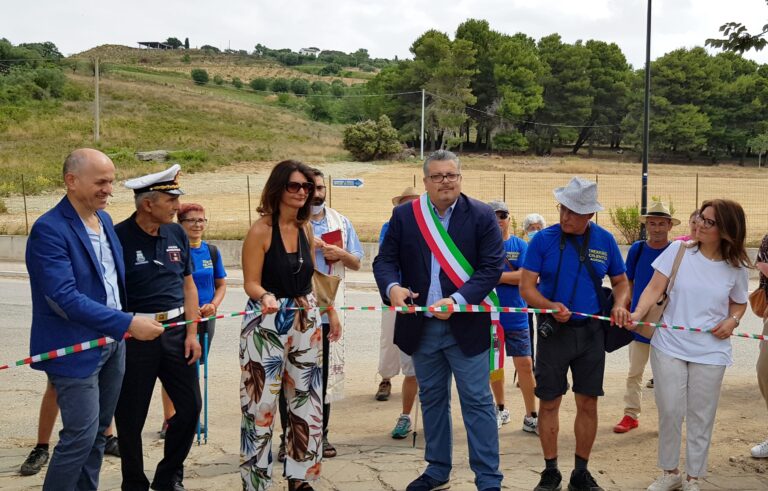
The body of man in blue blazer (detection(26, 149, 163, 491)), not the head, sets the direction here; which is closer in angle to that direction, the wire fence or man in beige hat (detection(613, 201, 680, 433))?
the man in beige hat

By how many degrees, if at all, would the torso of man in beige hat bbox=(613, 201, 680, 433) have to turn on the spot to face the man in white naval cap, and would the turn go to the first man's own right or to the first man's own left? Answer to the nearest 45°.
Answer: approximately 45° to the first man's own right

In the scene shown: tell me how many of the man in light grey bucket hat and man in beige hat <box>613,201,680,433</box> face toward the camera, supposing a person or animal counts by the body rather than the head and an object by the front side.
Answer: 2

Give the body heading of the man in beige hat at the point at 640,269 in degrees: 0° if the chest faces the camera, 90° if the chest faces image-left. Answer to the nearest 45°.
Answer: approximately 0°

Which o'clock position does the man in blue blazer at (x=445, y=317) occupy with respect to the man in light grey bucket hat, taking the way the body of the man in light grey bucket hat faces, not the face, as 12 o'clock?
The man in blue blazer is roughly at 2 o'clock from the man in light grey bucket hat.

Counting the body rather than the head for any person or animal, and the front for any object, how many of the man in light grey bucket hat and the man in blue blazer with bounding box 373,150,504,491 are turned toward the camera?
2

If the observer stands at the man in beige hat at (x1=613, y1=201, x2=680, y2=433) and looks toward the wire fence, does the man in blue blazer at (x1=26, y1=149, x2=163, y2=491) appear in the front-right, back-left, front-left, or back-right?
back-left

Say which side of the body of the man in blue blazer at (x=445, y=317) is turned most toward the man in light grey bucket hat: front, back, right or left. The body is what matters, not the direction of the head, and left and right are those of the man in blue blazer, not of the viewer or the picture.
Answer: left

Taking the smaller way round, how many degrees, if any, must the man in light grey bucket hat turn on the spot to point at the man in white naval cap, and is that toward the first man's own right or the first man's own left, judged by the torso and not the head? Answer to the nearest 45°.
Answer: approximately 90° to the first man's own right
